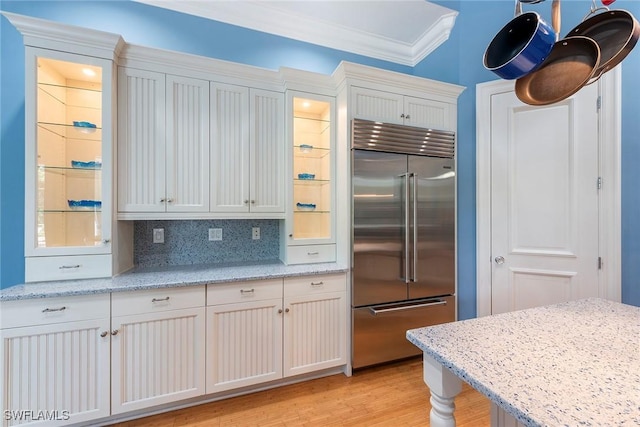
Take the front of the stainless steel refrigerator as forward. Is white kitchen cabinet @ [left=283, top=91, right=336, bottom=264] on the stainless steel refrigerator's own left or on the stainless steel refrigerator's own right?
on the stainless steel refrigerator's own right

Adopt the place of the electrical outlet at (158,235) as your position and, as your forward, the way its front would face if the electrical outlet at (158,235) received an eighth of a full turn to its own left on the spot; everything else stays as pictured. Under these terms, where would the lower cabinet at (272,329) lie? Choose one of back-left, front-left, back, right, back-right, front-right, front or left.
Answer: front

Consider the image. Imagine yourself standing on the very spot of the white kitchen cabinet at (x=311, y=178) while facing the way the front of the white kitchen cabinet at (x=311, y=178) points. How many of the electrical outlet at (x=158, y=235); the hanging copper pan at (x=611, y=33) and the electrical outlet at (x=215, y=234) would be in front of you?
1

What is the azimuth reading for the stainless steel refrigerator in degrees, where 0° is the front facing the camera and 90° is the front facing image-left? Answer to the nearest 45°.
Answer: approximately 315°

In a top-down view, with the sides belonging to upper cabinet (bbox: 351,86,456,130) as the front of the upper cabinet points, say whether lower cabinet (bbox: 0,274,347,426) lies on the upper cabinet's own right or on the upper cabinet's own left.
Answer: on the upper cabinet's own right

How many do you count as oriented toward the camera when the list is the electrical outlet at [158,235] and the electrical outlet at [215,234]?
2

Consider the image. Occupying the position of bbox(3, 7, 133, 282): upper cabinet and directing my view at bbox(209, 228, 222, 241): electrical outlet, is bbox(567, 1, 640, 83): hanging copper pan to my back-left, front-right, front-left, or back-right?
front-right

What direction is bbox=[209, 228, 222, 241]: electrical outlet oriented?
toward the camera

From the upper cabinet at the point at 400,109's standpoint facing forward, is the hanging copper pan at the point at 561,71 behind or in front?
in front

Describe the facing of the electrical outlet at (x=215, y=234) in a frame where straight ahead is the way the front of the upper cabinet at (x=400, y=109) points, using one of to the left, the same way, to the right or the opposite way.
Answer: the same way

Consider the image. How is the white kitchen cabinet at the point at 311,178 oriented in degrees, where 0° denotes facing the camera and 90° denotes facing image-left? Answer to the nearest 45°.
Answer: approximately 315°

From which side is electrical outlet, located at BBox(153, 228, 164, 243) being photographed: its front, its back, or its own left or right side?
front

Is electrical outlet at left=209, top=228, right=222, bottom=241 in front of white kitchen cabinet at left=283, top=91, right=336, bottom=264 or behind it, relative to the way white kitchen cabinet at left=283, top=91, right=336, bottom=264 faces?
behind

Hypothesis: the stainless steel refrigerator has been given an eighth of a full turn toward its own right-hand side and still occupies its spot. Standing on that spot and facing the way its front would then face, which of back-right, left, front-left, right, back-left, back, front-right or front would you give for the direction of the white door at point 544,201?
left

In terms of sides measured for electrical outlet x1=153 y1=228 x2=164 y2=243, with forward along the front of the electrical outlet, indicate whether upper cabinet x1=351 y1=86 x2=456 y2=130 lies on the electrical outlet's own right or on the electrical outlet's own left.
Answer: on the electrical outlet's own left
